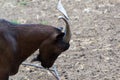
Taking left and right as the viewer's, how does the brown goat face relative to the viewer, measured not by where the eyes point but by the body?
facing to the right of the viewer
